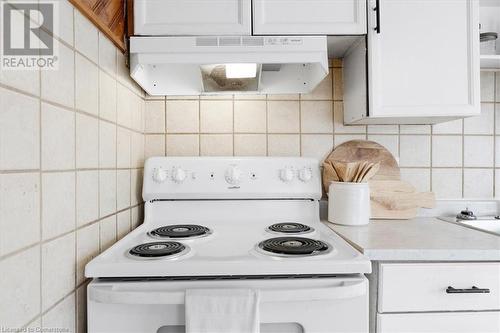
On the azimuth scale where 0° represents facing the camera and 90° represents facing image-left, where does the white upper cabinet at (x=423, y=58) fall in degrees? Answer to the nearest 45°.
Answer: approximately 0°

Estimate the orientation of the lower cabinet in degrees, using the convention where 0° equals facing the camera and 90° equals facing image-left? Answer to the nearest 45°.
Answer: approximately 0°

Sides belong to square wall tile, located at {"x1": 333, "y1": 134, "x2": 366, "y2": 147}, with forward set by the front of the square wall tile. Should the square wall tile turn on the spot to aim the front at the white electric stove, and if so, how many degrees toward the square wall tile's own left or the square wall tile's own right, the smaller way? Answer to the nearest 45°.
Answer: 0° — it already faces it
